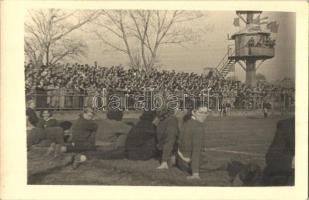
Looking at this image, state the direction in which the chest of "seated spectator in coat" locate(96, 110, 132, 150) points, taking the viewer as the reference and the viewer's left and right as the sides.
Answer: facing away from the viewer

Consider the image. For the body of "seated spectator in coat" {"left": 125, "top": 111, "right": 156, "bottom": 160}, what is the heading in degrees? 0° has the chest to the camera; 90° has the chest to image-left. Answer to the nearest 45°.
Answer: approximately 225°

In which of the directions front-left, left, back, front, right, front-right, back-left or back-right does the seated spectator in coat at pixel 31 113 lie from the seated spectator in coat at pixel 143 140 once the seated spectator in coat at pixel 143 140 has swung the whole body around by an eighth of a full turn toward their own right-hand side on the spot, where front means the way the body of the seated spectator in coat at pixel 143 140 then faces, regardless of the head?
back
